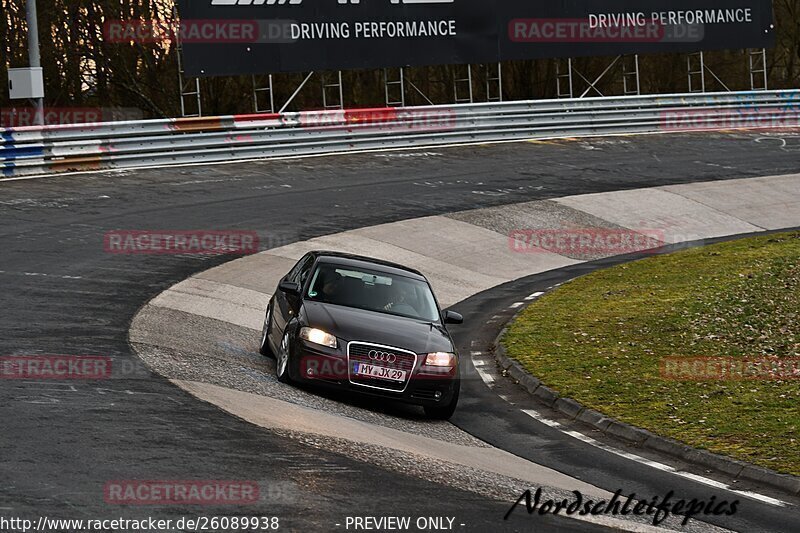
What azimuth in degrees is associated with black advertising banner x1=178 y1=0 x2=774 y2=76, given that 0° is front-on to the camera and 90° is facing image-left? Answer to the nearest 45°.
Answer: approximately 0°

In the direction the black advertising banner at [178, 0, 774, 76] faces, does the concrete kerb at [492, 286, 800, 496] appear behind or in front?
in front

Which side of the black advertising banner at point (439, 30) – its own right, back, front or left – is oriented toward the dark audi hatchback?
front
